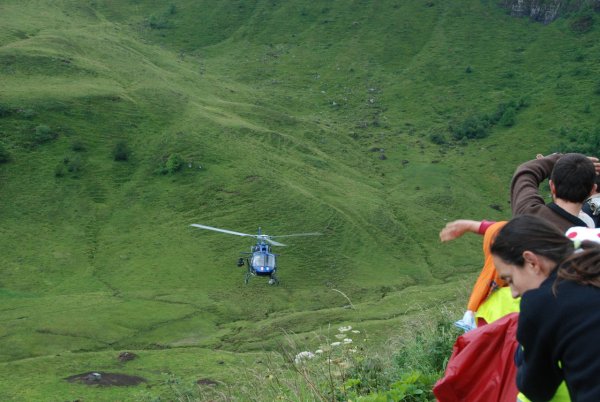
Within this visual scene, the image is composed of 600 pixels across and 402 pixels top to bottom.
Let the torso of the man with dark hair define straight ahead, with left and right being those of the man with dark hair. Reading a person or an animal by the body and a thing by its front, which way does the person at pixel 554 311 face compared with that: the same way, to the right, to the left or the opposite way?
to the left

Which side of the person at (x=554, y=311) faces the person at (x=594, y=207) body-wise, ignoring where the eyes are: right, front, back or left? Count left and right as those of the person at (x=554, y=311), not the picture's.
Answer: right

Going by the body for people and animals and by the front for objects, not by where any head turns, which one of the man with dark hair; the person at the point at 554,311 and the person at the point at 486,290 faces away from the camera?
the man with dark hair

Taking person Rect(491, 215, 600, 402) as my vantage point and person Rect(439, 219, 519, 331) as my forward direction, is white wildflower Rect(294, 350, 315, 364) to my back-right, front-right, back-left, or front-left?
front-left

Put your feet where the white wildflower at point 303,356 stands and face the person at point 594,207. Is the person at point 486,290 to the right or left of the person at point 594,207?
right

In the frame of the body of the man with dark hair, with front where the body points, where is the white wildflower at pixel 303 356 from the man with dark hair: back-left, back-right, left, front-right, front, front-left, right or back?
left

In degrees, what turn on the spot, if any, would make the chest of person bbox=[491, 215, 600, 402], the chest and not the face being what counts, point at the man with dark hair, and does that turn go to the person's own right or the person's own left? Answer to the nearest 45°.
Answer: approximately 90° to the person's own right

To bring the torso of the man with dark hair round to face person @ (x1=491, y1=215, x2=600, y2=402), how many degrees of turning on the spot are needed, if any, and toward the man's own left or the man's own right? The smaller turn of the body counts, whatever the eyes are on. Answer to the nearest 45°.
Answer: approximately 180°

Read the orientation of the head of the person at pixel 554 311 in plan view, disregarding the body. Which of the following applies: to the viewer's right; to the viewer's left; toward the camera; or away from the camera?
to the viewer's left

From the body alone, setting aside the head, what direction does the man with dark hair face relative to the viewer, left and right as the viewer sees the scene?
facing away from the viewer

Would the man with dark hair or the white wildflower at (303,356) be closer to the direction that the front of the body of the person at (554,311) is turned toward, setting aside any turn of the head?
the white wildflower

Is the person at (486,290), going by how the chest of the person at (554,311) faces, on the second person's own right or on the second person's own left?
on the second person's own right

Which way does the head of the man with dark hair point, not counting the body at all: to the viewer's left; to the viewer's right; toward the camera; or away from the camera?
away from the camera

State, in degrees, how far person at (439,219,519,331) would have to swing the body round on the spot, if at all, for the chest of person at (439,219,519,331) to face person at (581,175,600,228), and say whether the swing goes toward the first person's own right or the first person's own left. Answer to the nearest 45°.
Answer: approximately 135° to the first person's own right

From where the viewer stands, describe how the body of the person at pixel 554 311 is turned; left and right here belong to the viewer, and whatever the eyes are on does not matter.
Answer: facing to the left of the viewer

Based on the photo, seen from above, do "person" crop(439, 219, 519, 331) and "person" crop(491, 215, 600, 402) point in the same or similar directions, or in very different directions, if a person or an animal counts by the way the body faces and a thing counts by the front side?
same or similar directions
